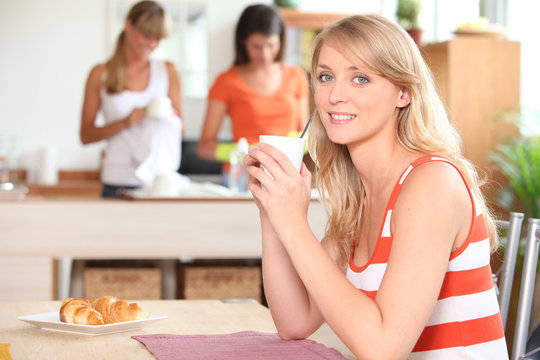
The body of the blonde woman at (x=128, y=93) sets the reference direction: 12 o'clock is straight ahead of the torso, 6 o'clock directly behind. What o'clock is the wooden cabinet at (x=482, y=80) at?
The wooden cabinet is roughly at 10 o'clock from the blonde woman.

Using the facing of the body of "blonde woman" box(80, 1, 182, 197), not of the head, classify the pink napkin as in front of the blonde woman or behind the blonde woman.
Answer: in front

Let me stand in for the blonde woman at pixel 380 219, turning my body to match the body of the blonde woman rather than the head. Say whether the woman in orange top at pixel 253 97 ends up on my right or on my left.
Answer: on my right

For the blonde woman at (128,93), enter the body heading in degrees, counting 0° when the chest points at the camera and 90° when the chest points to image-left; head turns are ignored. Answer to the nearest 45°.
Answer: approximately 315°

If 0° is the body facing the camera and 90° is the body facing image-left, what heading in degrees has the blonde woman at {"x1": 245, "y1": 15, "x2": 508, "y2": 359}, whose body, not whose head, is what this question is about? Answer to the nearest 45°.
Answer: approximately 45°

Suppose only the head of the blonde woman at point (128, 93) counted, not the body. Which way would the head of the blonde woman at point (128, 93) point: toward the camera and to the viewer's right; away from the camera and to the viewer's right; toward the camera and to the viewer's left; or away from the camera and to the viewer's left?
toward the camera and to the viewer's right

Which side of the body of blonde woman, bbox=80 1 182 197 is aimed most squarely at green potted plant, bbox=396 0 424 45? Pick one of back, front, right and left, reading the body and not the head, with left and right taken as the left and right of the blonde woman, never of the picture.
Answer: left
